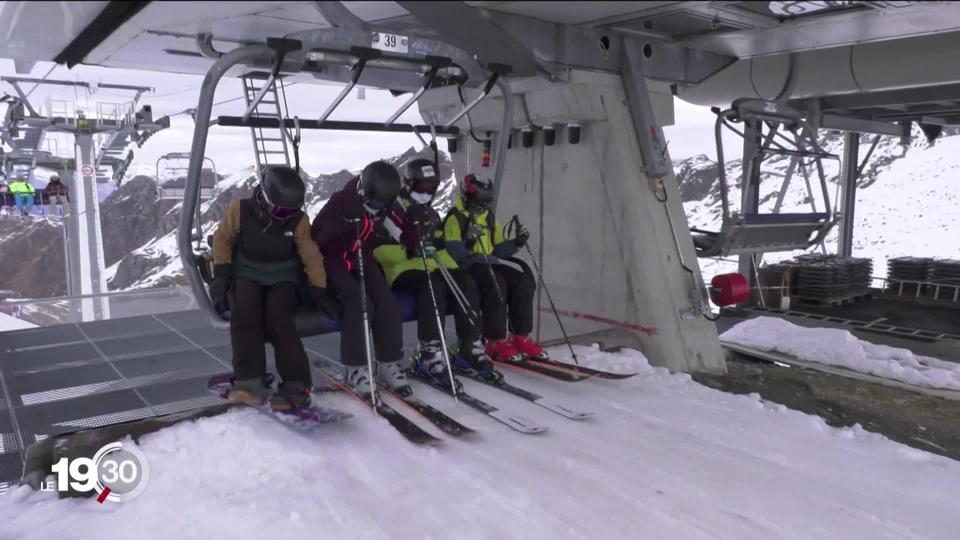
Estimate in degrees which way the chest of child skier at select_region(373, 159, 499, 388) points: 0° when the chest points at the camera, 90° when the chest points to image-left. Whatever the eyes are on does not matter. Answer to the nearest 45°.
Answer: approximately 315°

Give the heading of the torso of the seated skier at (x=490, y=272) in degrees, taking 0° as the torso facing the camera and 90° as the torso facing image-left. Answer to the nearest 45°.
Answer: approximately 315°

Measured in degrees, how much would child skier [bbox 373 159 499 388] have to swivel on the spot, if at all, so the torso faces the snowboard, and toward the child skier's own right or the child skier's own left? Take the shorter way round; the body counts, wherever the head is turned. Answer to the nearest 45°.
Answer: approximately 90° to the child skier's own right

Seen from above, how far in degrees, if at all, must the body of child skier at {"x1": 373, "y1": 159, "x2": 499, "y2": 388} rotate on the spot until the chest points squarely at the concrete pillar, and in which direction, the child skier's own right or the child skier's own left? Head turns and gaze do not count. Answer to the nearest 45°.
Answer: approximately 90° to the child skier's own left

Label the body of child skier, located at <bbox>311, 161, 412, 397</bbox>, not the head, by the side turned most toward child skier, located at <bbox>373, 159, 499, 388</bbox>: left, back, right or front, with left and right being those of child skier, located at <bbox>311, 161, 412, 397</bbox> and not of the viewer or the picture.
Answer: left

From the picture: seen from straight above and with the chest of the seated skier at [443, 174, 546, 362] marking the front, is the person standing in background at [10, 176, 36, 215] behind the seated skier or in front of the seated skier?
behind

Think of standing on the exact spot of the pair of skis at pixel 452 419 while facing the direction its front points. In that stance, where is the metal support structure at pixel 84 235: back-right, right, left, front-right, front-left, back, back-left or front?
back

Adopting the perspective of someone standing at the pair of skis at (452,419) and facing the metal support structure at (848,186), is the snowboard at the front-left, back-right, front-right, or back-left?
back-left

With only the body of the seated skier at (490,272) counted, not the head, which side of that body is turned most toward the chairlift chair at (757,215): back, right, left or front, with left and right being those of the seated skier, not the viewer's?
left
